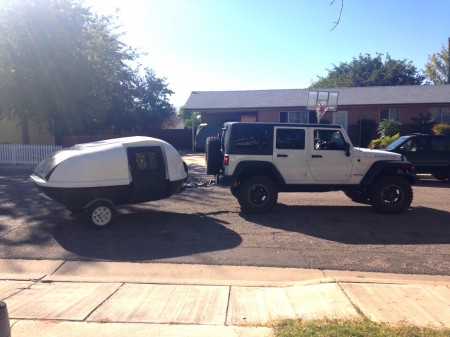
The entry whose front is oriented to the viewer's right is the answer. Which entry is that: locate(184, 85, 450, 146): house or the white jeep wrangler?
the white jeep wrangler

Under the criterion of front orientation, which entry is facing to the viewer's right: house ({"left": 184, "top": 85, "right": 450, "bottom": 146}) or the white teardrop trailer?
the white teardrop trailer

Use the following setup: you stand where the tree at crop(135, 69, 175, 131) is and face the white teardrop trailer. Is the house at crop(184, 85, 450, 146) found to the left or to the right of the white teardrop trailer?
left

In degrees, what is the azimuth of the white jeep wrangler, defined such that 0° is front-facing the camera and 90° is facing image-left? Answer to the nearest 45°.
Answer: approximately 270°

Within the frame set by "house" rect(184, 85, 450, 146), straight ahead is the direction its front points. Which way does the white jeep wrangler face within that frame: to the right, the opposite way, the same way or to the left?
to the left

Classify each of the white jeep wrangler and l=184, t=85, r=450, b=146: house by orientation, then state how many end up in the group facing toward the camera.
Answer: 1

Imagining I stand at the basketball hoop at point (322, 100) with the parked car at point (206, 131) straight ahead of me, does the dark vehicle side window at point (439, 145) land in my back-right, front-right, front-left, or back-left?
back-left

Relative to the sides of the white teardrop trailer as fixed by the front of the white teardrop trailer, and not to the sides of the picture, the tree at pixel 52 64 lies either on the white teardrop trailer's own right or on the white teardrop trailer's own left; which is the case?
on the white teardrop trailer's own left

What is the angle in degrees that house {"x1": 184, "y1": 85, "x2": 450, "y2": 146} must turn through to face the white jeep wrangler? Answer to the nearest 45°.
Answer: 0° — it already faces it

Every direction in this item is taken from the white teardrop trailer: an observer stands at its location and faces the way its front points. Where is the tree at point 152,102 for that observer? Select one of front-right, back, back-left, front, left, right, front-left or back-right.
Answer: left

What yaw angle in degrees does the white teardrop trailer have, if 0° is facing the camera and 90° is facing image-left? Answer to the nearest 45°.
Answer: approximately 270°

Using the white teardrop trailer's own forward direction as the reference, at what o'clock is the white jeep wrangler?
The white jeep wrangler is roughly at 12 o'clock from the white teardrop trailer.

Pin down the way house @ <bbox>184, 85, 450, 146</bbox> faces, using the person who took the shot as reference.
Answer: facing the viewer
